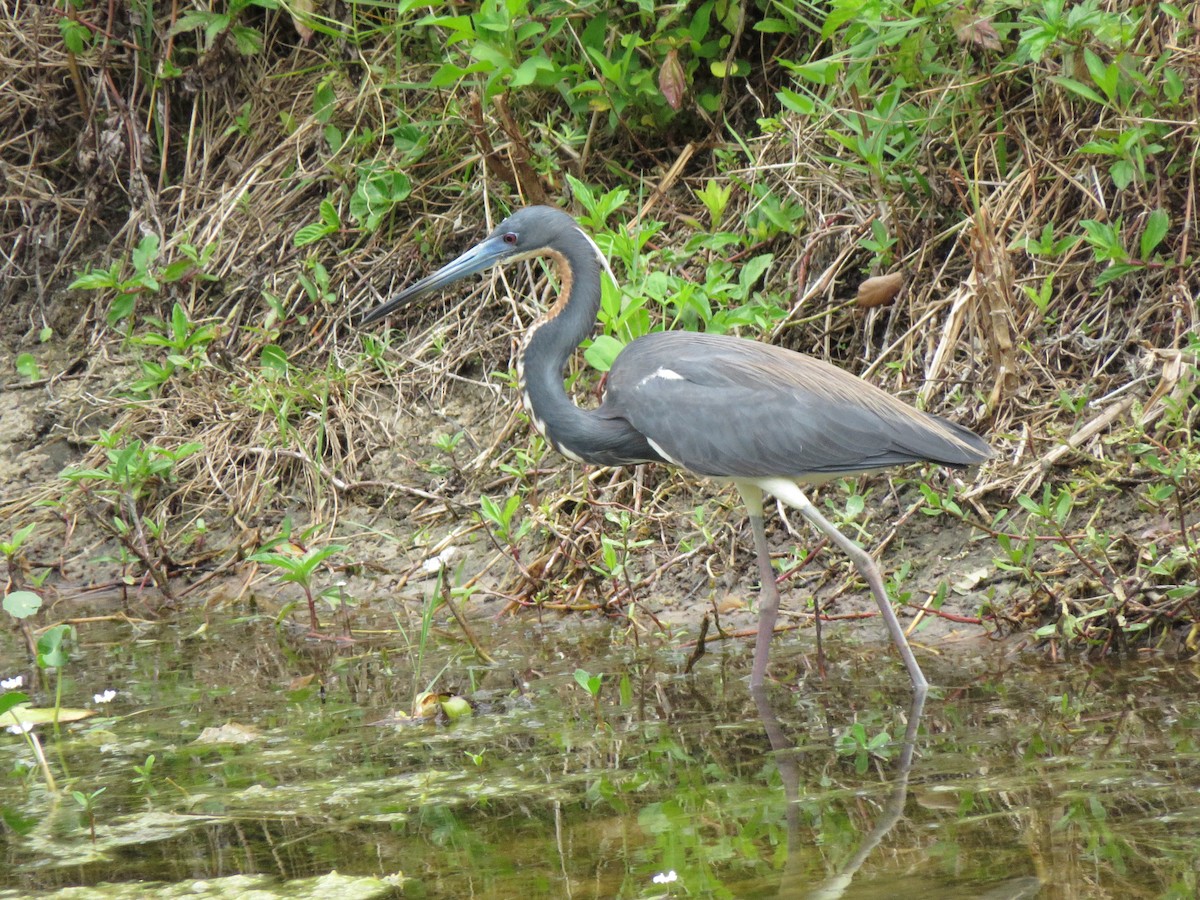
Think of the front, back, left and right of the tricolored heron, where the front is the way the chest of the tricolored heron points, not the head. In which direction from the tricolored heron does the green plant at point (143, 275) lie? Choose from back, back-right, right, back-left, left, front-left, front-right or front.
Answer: front-right

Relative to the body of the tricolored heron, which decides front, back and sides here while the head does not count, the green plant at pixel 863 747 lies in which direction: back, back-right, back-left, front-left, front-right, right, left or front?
left

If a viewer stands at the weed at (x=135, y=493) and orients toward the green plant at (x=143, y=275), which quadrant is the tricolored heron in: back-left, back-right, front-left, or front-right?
back-right

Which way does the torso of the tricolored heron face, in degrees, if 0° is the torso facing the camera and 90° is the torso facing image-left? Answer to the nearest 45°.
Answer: approximately 90°

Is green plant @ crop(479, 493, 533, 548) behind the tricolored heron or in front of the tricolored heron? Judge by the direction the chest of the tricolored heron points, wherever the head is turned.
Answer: in front

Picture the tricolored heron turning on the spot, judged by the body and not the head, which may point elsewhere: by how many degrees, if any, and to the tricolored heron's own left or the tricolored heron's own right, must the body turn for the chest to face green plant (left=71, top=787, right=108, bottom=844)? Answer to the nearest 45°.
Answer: approximately 45° to the tricolored heron's own left

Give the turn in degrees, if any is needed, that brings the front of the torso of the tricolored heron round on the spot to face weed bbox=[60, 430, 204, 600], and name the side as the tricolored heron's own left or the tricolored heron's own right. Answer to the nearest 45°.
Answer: approximately 45° to the tricolored heron's own right
